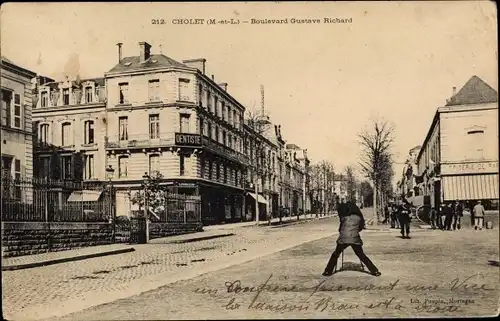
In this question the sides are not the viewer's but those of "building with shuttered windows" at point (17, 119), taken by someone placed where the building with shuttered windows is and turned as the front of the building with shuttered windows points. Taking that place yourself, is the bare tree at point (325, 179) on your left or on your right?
on your left
